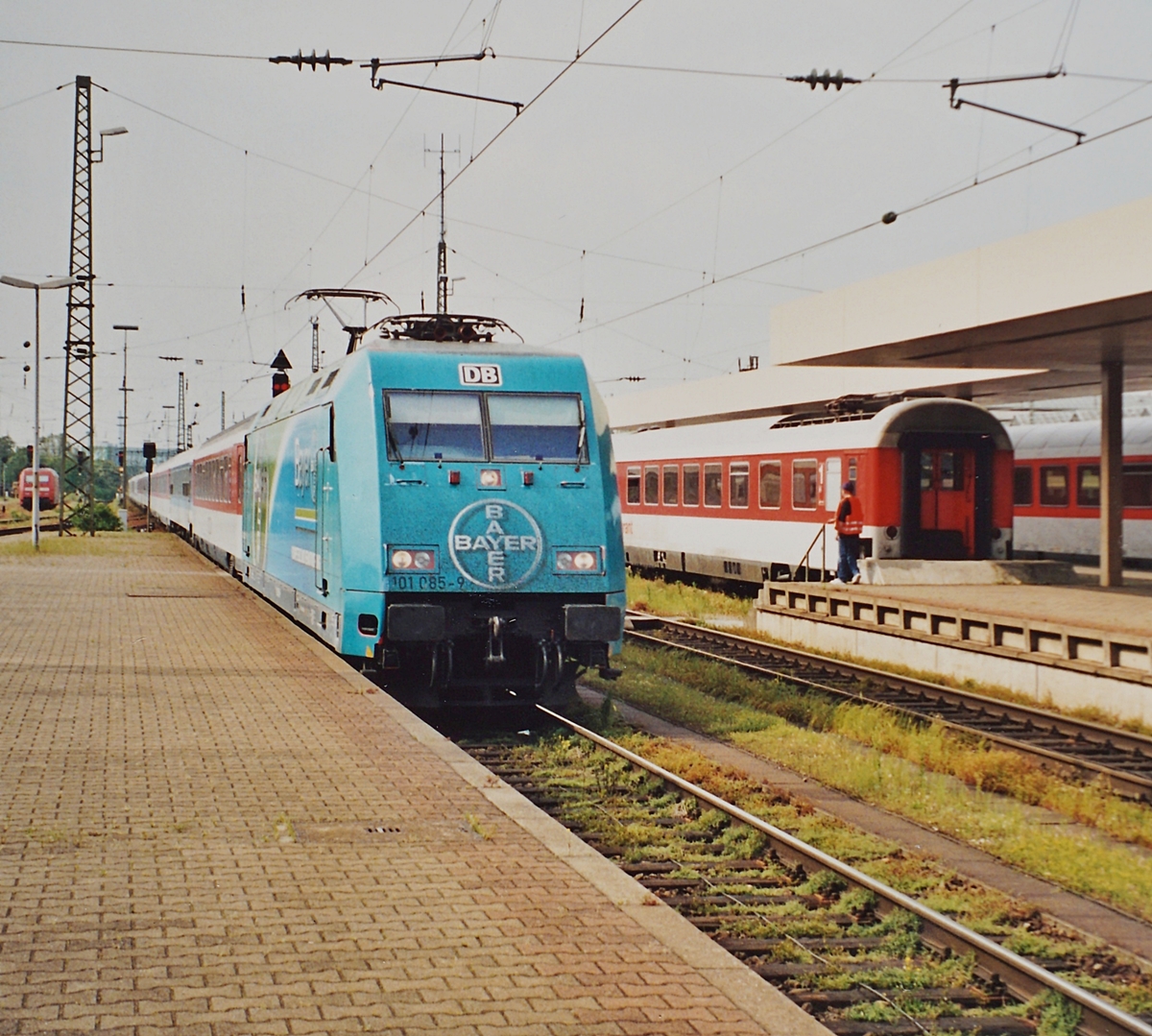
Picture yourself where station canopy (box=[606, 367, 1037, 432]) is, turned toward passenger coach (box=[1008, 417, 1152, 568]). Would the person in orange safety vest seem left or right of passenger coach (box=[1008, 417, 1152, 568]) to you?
right

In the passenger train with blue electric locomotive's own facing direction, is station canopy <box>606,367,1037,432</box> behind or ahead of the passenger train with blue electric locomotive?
behind

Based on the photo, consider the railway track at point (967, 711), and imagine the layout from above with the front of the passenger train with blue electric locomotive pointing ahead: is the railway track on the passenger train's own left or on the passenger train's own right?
on the passenger train's own left

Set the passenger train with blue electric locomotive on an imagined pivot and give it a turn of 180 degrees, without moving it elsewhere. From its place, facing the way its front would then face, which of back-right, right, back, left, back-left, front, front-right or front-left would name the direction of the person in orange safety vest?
front-right

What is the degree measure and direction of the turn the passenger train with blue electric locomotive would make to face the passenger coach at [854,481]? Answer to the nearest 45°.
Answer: approximately 135° to its left

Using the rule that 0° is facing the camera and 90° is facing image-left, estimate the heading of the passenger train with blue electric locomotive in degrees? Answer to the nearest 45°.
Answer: approximately 0°

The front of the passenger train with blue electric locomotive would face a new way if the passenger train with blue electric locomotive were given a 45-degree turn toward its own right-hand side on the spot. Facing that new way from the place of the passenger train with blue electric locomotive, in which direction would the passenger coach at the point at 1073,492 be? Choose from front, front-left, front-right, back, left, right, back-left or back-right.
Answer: back

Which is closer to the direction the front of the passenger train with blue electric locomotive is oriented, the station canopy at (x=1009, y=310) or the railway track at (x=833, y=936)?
the railway track
